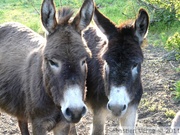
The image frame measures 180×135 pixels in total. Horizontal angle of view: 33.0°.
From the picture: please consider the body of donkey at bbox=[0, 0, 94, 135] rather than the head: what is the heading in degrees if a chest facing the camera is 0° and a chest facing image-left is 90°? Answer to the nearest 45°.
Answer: approximately 315°

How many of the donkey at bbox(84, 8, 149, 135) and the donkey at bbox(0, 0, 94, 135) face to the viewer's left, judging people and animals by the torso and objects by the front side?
0

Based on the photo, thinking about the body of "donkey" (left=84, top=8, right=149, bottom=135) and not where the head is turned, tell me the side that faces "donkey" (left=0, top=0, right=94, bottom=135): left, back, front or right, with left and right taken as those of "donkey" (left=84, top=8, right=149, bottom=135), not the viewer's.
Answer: right

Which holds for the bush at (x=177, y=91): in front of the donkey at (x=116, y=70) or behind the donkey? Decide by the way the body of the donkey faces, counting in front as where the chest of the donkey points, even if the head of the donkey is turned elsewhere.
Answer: behind

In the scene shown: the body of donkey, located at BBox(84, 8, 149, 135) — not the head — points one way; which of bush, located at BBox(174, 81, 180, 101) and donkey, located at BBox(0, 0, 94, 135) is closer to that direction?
the donkey

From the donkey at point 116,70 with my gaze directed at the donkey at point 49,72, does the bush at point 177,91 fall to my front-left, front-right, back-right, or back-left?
back-right

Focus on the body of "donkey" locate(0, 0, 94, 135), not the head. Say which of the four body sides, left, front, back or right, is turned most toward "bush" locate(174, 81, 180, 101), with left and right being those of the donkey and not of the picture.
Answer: left
